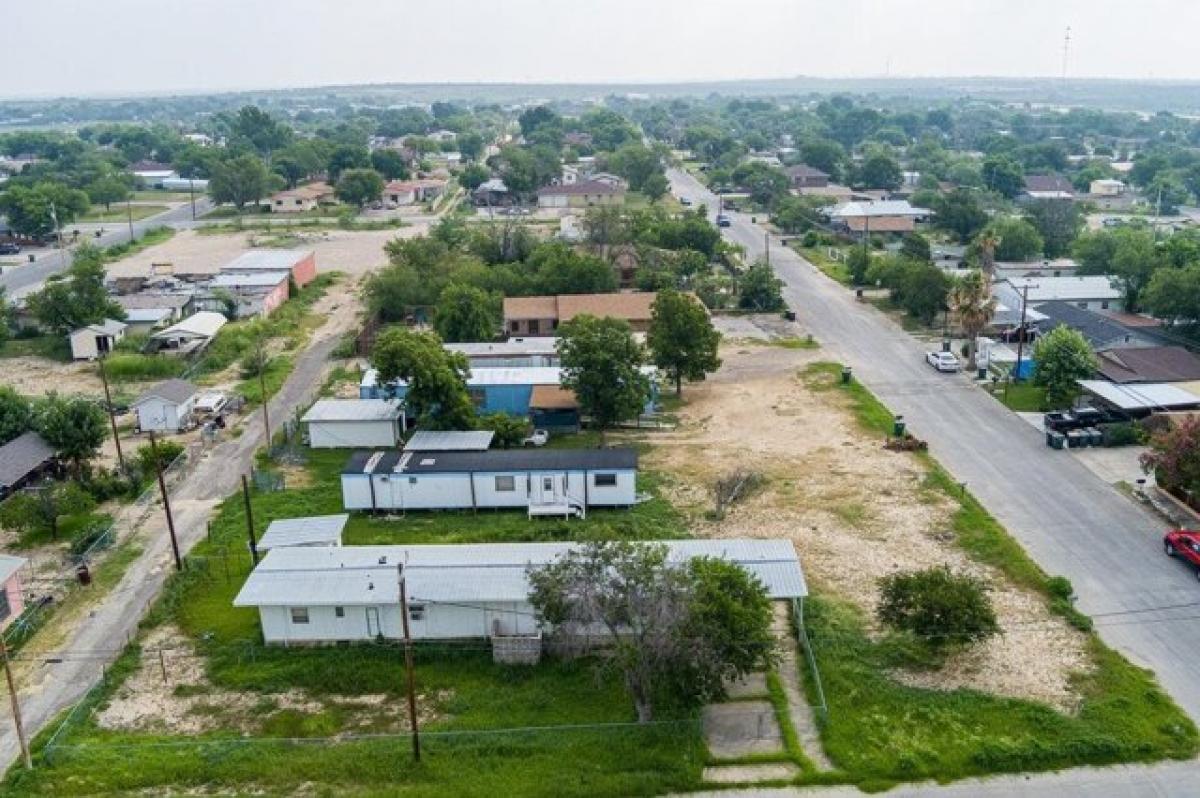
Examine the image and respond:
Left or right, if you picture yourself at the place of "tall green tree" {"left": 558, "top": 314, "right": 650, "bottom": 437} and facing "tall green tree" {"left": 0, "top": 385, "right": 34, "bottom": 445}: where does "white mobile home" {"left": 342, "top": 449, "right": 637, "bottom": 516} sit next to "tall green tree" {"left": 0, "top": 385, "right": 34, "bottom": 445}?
left

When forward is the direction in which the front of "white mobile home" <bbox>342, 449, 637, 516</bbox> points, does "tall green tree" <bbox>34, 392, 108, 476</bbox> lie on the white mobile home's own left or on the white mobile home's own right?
on the white mobile home's own right

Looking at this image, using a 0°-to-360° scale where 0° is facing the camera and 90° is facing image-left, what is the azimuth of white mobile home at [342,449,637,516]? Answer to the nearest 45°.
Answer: approximately 0°

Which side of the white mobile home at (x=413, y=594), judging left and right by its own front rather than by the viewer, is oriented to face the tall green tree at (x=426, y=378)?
back

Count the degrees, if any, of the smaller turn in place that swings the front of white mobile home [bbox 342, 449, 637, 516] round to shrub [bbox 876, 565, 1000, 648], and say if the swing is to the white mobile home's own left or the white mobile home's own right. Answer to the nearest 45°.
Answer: approximately 45° to the white mobile home's own left

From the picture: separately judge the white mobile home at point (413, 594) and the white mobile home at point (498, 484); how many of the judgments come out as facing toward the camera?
2

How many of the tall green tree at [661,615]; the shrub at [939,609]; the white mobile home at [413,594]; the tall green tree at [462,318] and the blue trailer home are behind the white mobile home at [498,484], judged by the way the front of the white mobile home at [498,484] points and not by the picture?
2

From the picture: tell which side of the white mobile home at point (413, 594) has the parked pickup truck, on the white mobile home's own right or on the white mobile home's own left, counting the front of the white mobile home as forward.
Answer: on the white mobile home's own left

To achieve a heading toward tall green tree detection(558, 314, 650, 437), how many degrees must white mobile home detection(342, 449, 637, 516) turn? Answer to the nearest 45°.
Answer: approximately 135° to its left

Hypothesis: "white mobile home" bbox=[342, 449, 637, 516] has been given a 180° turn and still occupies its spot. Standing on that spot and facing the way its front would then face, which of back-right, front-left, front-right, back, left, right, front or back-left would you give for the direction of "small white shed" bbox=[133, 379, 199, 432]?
front-left
